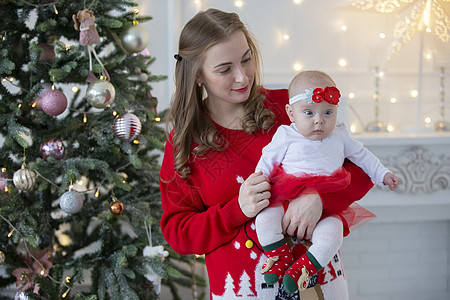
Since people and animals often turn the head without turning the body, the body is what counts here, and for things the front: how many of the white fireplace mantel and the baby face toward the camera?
2

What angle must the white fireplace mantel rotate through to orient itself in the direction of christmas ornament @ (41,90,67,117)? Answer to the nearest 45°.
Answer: approximately 45° to its right

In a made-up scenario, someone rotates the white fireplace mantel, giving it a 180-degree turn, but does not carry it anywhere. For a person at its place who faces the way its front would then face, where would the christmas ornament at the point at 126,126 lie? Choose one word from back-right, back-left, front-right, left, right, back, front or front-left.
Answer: back-left

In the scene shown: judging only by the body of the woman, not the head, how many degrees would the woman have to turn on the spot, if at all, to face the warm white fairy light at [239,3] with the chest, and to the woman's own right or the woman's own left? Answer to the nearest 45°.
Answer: approximately 135° to the woman's own left

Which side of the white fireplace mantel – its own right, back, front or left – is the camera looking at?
front

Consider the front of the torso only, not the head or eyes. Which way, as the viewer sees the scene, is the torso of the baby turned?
toward the camera

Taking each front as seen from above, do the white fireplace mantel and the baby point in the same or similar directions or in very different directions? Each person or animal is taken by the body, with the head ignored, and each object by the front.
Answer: same or similar directions

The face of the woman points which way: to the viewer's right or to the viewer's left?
to the viewer's right

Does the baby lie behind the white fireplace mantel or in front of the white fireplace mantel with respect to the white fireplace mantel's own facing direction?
in front

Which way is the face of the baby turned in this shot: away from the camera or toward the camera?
toward the camera
